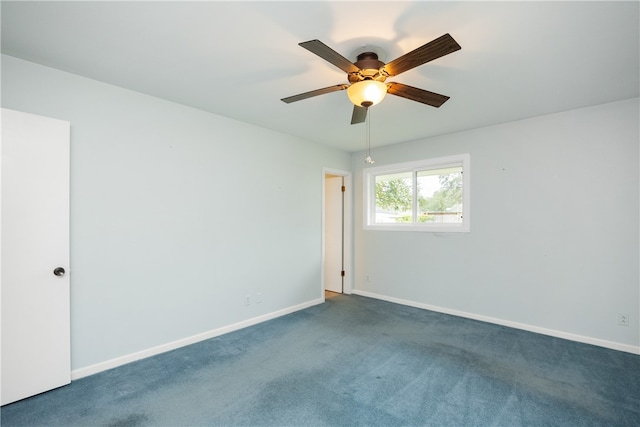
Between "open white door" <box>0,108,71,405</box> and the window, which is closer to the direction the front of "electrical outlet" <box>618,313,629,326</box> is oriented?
the open white door

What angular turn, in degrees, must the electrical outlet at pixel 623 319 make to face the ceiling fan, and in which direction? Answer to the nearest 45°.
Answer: approximately 45° to its right

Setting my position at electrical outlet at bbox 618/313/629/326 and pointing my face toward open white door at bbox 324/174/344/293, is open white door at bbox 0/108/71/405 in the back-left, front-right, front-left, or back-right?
front-left

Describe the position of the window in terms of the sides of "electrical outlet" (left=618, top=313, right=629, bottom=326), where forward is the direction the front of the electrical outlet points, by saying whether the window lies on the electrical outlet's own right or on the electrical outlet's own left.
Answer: on the electrical outlet's own right

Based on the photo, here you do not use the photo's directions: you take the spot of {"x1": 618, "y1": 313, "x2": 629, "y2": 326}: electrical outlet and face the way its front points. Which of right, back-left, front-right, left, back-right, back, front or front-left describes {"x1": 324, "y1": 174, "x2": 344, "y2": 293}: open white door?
right

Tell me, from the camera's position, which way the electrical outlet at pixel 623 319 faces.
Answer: facing the viewer

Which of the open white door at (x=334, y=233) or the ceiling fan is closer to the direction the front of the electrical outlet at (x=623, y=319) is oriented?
the ceiling fan

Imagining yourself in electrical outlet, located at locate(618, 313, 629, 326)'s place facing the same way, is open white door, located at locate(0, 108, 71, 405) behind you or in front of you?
in front
